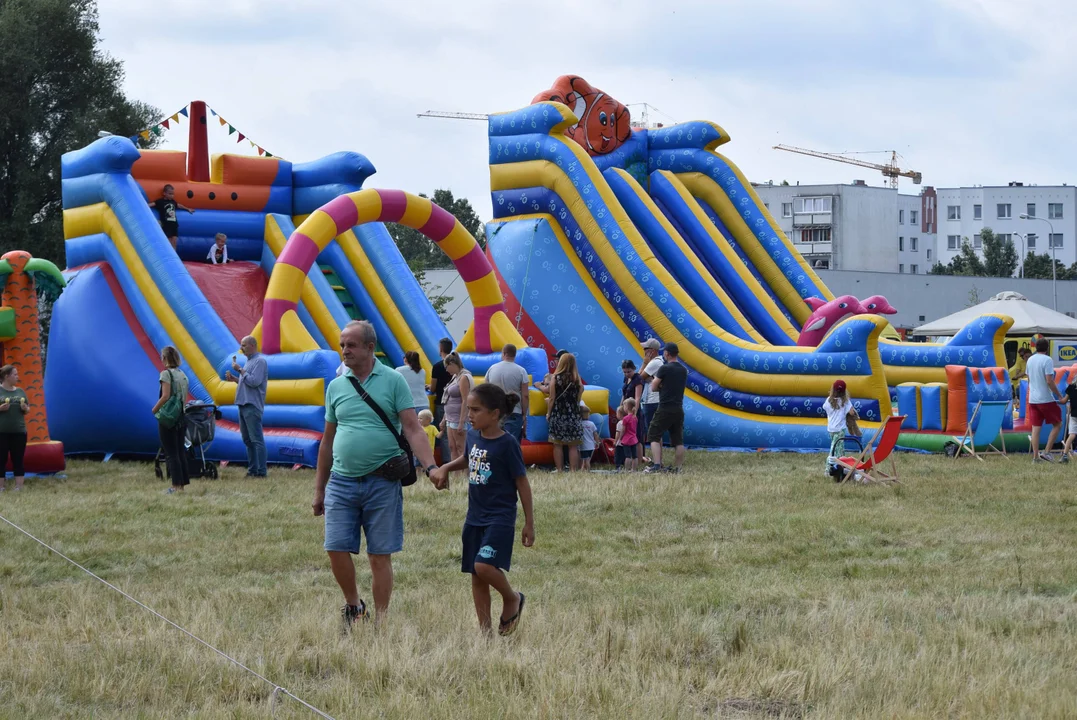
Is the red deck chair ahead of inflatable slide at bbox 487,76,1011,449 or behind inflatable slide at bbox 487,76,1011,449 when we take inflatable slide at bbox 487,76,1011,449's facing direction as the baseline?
ahead

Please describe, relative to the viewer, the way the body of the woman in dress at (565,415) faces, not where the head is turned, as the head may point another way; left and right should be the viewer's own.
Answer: facing away from the viewer

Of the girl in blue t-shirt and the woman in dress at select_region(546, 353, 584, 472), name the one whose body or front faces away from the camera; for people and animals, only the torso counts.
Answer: the woman in dress

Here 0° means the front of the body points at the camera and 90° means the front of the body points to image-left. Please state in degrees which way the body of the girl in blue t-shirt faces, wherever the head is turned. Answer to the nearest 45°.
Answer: approximately 45°

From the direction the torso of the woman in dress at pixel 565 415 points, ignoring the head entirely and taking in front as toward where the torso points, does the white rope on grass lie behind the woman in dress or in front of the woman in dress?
behind

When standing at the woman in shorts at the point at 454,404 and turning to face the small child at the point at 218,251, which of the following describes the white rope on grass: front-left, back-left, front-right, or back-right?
back-left

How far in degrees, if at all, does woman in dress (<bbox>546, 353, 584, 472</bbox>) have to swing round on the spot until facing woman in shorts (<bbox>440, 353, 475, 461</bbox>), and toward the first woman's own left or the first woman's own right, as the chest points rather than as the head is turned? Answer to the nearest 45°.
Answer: approximately 135° to the first woman's own left

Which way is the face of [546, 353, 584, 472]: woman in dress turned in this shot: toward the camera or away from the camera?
away from the camera

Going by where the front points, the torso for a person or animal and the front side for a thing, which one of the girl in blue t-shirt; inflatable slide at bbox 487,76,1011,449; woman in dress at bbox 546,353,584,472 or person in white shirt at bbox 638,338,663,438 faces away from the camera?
the woman in dress
